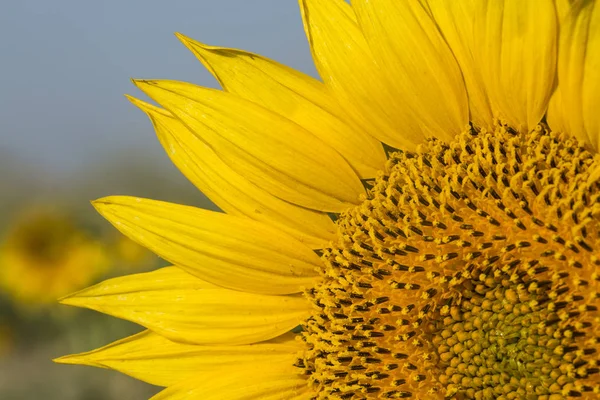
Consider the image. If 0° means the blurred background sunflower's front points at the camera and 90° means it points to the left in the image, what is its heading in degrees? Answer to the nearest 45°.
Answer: approximately 0°

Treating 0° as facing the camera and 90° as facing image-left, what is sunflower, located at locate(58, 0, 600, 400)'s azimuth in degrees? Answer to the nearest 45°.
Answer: approximately 0°
